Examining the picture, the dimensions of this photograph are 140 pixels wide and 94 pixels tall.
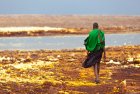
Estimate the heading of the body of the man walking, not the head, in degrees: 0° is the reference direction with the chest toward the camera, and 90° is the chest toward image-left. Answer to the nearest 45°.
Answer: approximately 180°
